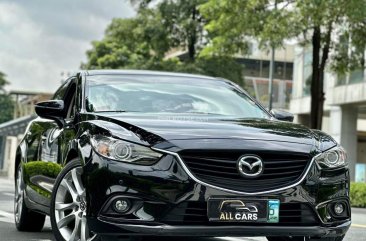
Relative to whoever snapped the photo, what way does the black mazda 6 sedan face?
facing the viewer and to the right of the viewer

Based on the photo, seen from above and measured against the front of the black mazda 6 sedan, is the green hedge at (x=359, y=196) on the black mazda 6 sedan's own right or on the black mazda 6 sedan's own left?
on the black mazda 6 sedan's own left

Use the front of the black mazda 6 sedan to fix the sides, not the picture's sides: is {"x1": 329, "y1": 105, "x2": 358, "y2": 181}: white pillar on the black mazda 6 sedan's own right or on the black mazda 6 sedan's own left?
on the black mazda 6 sedan's own left
